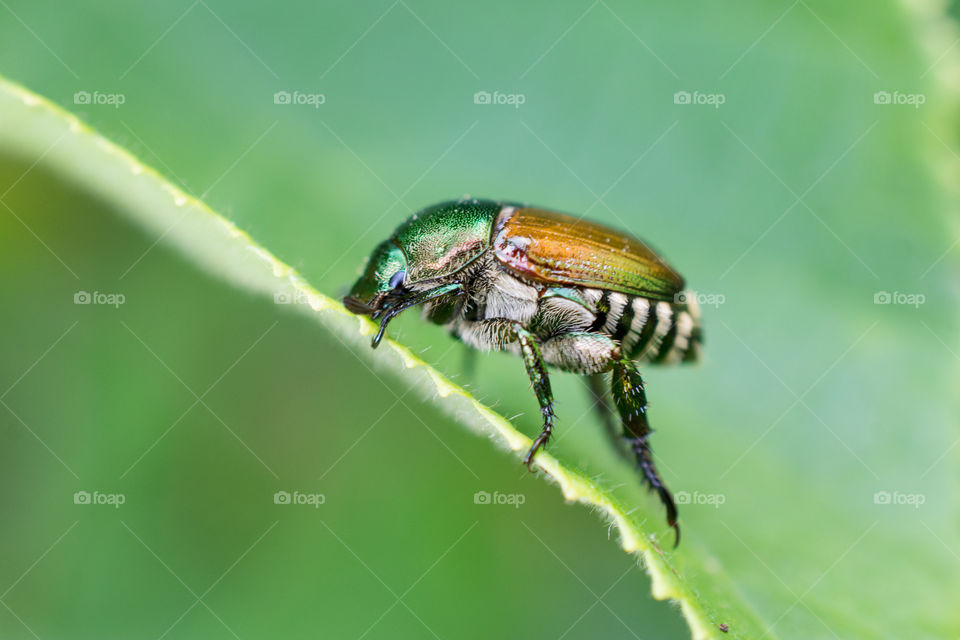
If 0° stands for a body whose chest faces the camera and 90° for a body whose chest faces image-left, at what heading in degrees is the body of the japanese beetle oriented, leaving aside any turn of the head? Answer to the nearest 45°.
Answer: approximately 90°
